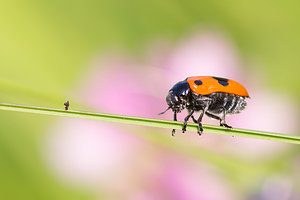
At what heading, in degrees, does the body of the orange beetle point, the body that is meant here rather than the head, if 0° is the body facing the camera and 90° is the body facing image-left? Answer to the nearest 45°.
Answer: approximately 90°
